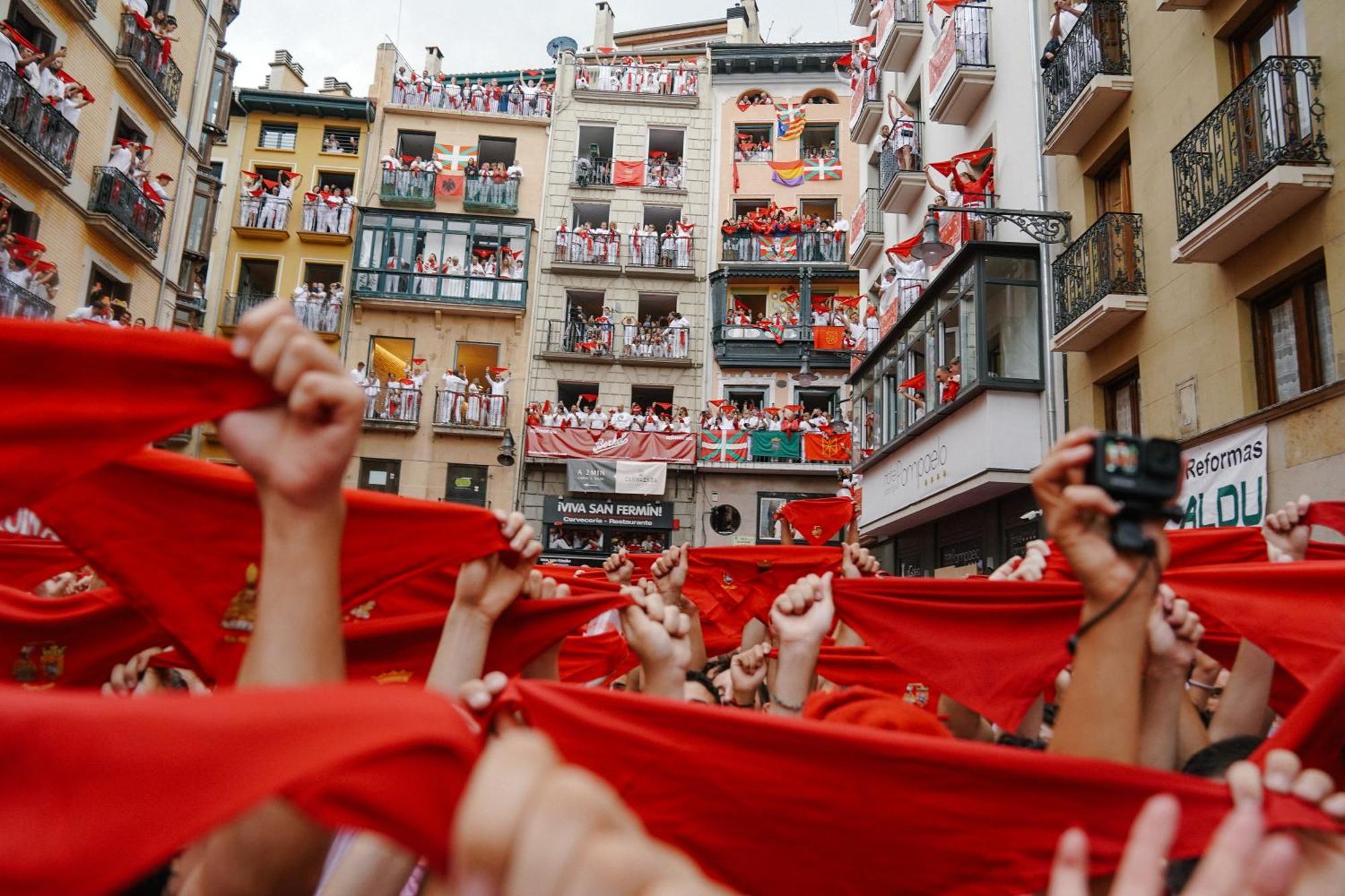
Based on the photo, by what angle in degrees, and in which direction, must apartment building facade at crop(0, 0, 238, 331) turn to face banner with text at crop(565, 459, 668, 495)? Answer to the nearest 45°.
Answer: approximately 45° to its left

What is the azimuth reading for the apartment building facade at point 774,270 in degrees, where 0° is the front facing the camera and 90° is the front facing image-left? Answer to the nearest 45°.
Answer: approximately 0°

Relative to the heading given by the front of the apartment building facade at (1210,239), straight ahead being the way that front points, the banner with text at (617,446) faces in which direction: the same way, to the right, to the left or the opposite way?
to the left

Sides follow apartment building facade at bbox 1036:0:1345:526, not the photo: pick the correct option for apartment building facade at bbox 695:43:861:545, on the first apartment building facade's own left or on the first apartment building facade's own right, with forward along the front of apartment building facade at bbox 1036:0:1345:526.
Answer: on the first apartment building facade's own right

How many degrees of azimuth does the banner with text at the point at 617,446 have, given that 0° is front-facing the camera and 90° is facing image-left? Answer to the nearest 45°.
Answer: approximately 0°

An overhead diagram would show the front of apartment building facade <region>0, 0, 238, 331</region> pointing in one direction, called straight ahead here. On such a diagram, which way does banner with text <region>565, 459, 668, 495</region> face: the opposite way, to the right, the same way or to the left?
to the right

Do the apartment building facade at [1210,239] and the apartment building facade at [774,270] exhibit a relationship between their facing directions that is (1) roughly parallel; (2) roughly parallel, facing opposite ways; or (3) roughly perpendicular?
roughly perpendicular

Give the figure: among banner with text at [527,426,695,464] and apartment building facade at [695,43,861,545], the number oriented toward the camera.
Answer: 2

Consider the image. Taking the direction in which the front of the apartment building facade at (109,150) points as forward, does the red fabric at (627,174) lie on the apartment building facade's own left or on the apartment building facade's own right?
on the apartment building facade's own left

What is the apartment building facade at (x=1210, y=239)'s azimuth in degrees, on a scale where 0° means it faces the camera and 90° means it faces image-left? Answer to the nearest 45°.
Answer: approximately 45°

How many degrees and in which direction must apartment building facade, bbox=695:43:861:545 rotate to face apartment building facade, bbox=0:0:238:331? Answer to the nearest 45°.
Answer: approximately 45° to its right

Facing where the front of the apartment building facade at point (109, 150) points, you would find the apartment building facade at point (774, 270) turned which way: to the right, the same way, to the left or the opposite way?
to the right
